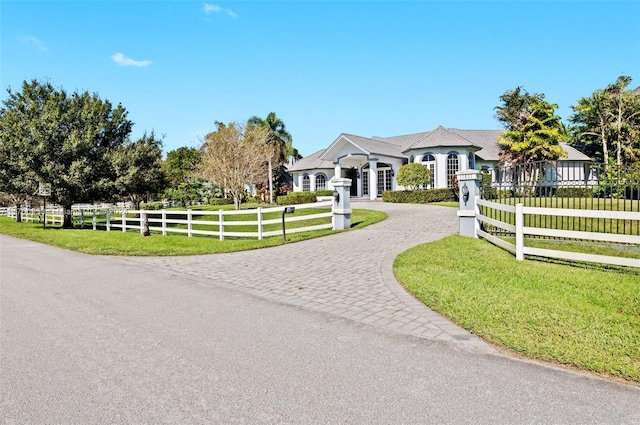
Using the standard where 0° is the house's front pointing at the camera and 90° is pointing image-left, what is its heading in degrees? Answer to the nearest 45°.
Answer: approximately 45°

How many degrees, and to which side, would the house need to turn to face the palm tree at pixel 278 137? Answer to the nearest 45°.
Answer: approximately 90° to its right

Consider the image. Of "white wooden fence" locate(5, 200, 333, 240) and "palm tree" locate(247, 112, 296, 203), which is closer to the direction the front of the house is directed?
the white wooden fence

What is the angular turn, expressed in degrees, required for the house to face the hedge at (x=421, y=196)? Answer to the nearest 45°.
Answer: approximately 45° to its left

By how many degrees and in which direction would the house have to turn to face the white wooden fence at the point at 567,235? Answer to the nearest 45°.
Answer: approximately 45° to its left

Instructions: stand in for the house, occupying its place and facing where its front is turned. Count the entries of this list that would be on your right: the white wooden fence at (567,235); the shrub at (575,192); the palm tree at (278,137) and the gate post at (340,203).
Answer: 1

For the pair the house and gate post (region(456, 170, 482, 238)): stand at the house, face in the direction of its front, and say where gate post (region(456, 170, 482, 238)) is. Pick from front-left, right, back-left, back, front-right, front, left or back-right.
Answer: front-left
